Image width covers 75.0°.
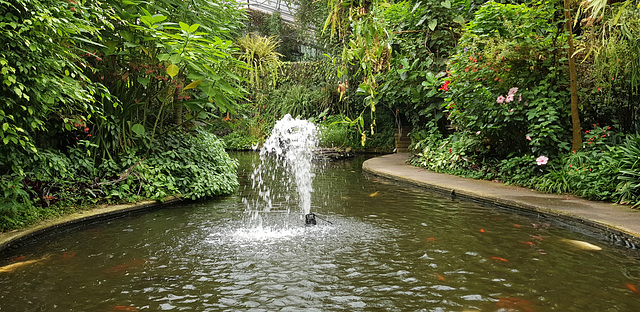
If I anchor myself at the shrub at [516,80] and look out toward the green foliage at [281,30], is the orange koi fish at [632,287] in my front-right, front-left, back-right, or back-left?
back-left
